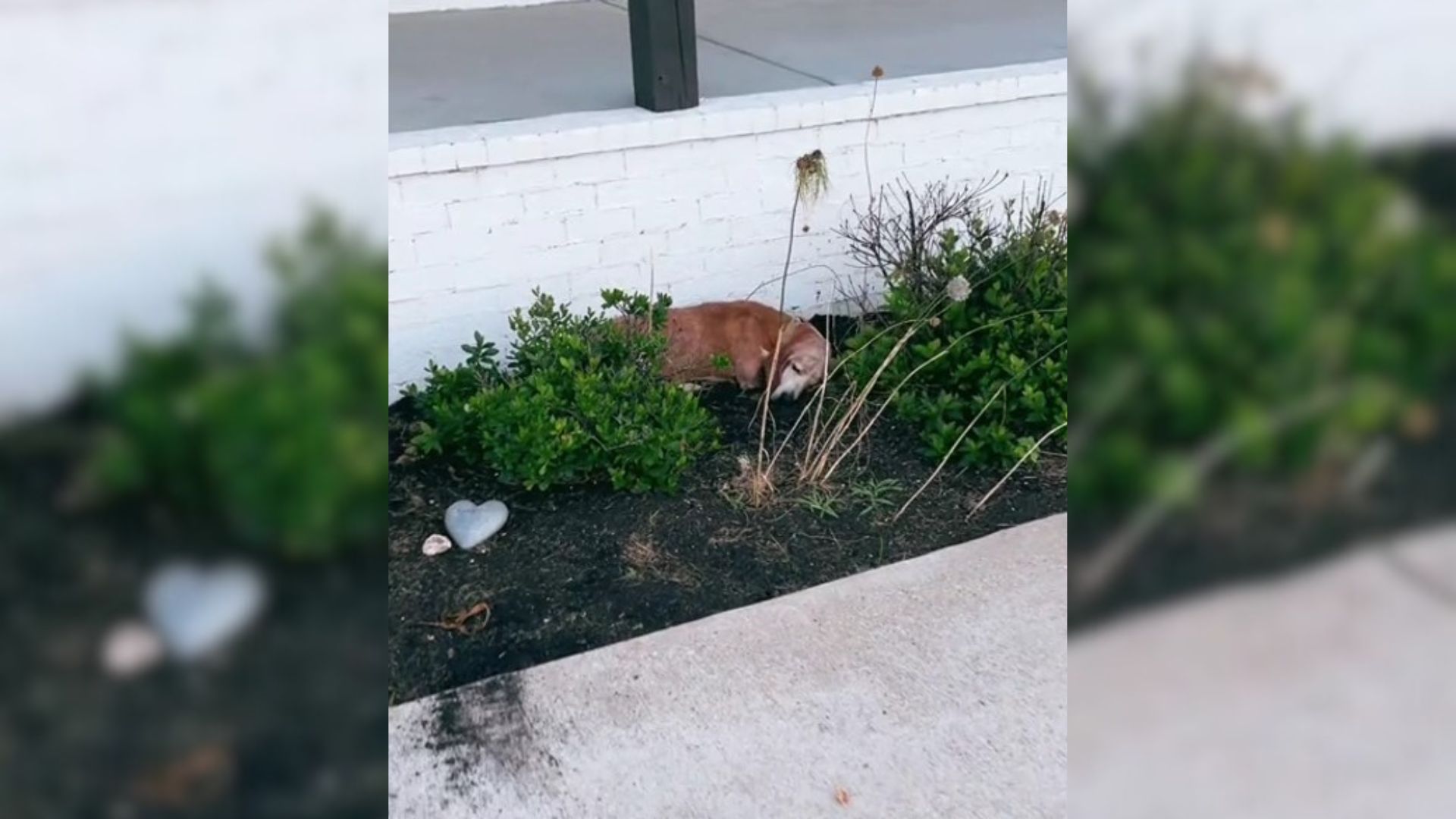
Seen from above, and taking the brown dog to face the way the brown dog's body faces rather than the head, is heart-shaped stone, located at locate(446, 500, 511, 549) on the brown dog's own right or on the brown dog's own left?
on the brown dog's own right

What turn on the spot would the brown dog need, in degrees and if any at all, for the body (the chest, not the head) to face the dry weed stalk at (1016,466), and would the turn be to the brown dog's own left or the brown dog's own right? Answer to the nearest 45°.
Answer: approximately 45° to the brown dog's own right

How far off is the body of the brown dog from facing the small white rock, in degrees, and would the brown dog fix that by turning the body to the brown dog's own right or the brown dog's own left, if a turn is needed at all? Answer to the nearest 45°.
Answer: approximately 135° to the brown dog's own right

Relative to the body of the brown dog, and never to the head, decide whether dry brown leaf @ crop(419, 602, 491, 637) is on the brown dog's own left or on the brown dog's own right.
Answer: on the brown dog's own right

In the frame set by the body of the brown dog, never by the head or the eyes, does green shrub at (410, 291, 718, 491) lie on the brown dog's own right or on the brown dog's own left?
on the brown dog's own right

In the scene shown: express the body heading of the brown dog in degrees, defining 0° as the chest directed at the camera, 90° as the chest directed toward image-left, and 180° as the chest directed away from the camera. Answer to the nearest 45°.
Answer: approximately 270°
